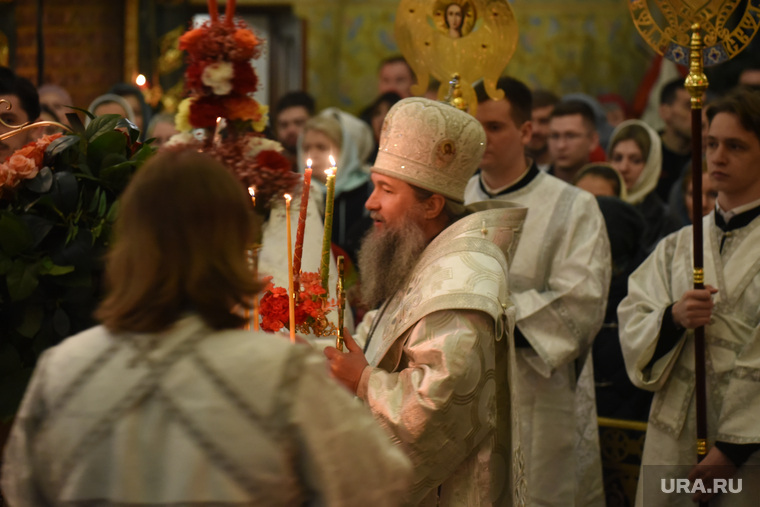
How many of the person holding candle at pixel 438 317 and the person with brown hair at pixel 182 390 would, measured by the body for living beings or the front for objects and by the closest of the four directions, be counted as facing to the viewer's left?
1

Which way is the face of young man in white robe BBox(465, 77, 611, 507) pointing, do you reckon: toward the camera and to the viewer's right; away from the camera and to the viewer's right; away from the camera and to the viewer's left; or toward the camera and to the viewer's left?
toward the camera and to the viewer's left

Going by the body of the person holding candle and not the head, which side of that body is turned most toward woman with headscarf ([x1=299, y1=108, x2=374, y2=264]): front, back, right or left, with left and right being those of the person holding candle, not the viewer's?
right

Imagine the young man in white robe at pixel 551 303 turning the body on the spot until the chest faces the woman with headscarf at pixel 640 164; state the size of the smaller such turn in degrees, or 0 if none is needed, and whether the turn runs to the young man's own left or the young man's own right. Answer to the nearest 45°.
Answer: approximately 135° to the young man's own right

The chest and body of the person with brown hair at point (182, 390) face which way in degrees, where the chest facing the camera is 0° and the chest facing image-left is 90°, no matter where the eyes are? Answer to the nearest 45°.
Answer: approximately 180°

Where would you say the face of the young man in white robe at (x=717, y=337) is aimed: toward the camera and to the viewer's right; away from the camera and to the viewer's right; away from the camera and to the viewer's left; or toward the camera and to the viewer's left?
toward the camera and to the viewer's left

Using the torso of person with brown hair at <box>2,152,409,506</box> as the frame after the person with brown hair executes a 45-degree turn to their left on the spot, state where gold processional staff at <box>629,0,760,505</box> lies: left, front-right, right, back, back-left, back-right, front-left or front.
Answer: right

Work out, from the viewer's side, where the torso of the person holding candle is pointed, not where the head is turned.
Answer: to the viewer's left

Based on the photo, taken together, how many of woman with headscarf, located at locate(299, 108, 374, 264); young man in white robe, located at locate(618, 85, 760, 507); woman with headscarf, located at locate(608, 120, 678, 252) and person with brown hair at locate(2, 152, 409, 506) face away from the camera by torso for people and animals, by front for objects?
1

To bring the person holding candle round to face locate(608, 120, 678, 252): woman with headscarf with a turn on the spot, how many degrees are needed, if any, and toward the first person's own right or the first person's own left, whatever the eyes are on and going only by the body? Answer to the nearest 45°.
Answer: approximately 90° to the first person's own right

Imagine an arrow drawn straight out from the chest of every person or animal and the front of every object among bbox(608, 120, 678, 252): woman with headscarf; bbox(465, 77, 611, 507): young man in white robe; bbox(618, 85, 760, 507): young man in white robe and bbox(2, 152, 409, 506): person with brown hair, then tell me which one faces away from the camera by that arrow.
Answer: the person with brown hair

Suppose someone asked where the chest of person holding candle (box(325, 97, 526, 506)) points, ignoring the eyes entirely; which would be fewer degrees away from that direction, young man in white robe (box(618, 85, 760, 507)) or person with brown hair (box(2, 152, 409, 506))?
the person with brown hair

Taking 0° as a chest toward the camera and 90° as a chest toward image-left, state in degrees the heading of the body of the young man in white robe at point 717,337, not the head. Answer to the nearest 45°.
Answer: approximately 45°

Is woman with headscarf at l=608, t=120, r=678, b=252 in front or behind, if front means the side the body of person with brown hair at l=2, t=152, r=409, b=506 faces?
in front

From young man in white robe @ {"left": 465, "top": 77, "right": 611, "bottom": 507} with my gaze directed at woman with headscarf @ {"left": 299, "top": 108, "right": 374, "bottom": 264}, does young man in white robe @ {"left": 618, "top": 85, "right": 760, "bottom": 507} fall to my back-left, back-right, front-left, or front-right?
back-right
